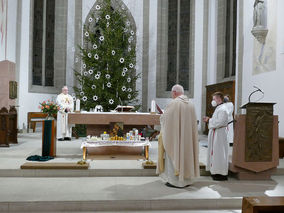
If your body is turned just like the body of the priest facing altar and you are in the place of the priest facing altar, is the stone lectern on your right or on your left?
on your right

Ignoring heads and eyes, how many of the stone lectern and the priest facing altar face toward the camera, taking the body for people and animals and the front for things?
1

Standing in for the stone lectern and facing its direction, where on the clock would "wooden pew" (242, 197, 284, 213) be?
The wooden pew is roughly at 12 o'clock from the stone lectern.

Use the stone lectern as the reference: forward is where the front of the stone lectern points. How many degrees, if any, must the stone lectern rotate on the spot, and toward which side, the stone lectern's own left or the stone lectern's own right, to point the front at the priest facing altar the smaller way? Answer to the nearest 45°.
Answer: approximately 45° to the stone lectern's own right

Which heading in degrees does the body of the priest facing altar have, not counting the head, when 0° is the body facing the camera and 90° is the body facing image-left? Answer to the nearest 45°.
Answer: approximately 135°

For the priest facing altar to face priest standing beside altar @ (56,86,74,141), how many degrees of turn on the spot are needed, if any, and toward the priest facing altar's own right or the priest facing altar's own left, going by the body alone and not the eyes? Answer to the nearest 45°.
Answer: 0° — they already face them

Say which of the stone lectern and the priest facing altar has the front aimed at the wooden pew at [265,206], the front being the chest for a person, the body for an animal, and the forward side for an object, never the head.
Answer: the stone lectern

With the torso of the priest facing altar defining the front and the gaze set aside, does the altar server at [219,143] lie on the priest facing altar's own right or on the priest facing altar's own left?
on the priest facing altar's own right

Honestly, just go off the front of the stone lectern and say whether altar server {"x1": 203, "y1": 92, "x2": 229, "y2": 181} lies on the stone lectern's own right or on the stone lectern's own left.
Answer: on the stone lectern's own right

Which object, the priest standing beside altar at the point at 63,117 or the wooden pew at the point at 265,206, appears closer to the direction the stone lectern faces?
the wooden pew

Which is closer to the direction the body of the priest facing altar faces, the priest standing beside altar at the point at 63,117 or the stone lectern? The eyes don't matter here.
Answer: the priest standing beside altar
